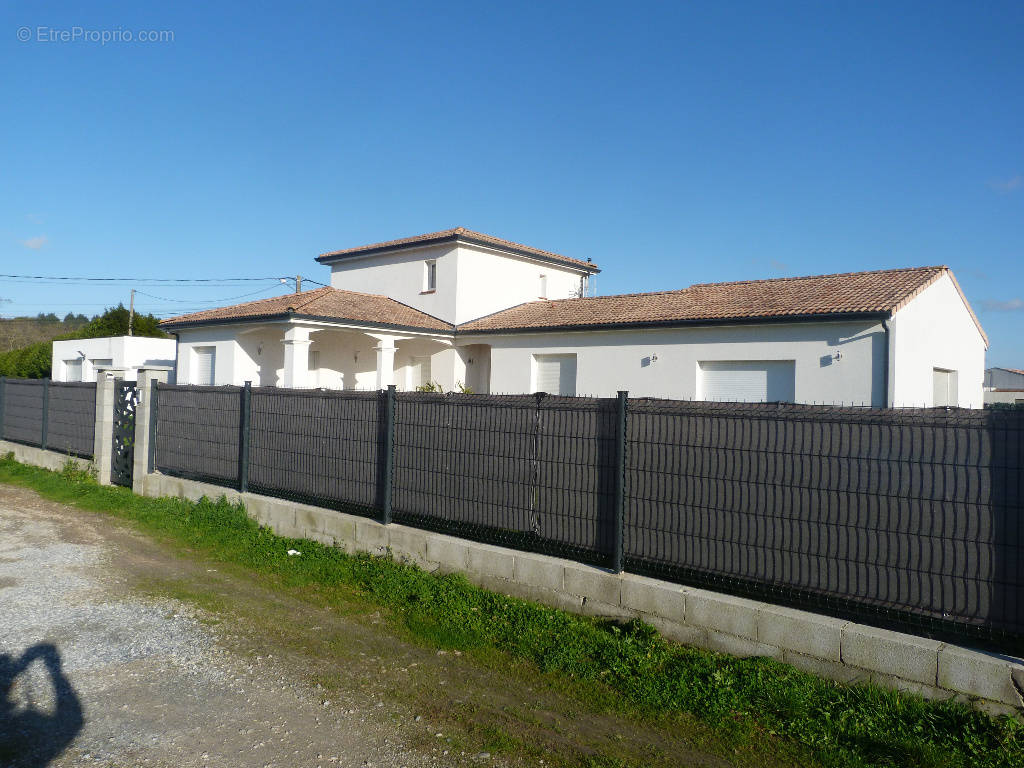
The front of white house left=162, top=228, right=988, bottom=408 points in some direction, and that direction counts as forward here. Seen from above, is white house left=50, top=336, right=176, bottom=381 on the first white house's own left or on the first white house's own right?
on the first white house's own right

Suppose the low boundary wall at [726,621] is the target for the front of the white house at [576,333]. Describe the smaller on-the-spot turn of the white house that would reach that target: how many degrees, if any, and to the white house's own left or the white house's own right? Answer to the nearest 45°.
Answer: approximately 45° to the white house's own left

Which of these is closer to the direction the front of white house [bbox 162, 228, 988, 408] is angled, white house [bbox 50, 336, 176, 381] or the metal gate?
the metal gate

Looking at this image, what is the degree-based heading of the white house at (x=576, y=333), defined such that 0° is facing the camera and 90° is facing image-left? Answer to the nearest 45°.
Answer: approximately 45°

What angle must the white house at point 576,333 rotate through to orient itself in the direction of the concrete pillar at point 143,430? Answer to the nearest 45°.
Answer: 0° — it already faces it
